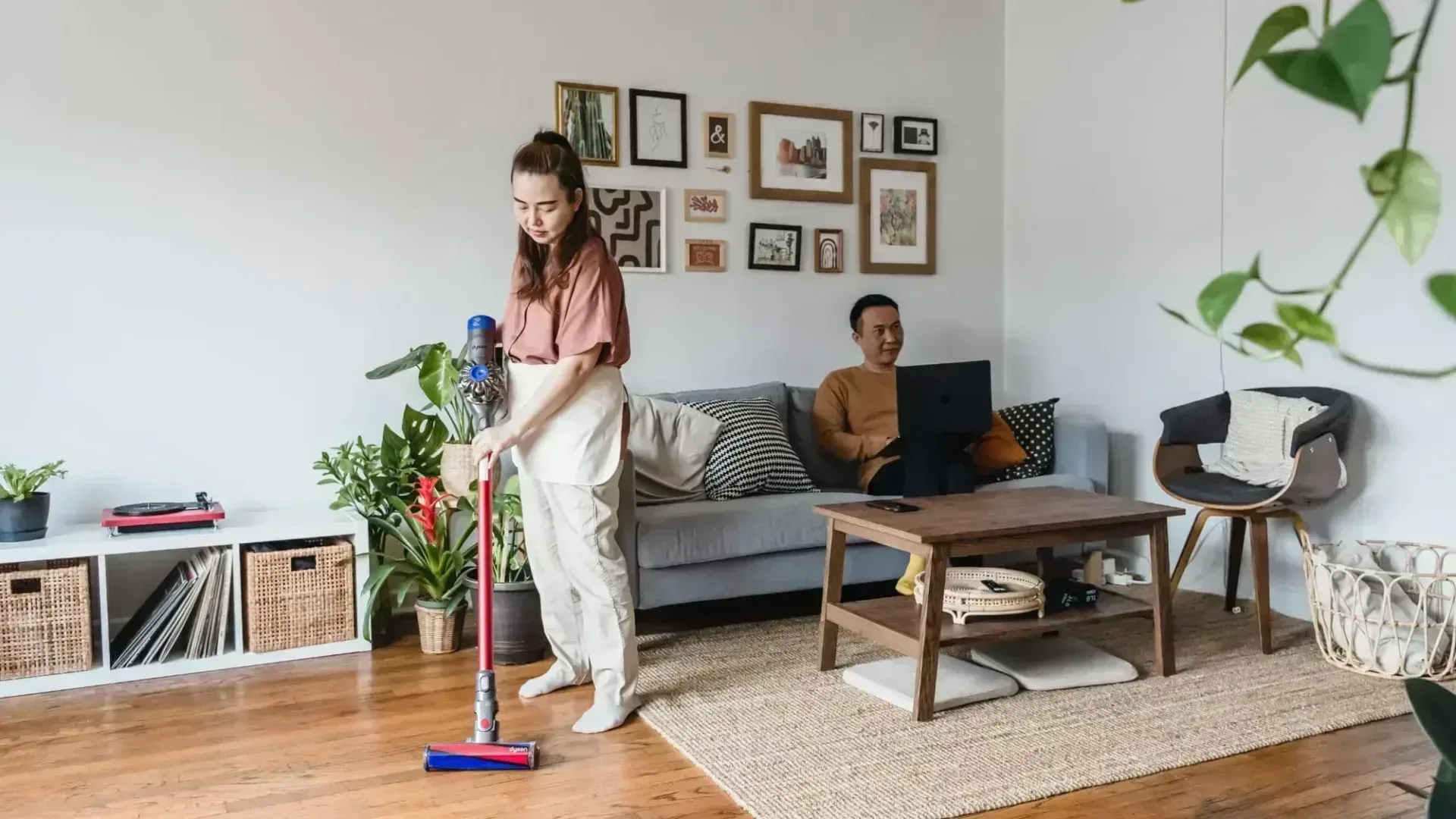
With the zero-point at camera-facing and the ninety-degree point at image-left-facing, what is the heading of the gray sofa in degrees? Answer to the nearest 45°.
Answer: approximately 0°

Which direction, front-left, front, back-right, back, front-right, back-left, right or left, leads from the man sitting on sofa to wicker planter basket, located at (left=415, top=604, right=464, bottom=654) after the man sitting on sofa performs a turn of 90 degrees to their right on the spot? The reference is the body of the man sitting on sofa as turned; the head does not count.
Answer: front

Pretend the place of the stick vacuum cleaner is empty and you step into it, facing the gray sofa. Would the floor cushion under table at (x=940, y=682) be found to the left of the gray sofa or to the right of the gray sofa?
right

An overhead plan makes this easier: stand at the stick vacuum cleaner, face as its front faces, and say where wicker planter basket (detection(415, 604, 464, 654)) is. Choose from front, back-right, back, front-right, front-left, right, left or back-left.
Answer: back

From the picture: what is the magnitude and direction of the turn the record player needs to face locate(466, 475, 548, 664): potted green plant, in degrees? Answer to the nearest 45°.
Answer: approximately 45° to its left

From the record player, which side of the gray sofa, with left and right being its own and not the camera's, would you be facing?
right

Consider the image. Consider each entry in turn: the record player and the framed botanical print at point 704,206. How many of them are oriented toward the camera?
2

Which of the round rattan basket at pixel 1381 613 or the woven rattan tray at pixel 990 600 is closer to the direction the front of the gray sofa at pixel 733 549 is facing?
the woven rattan tray
